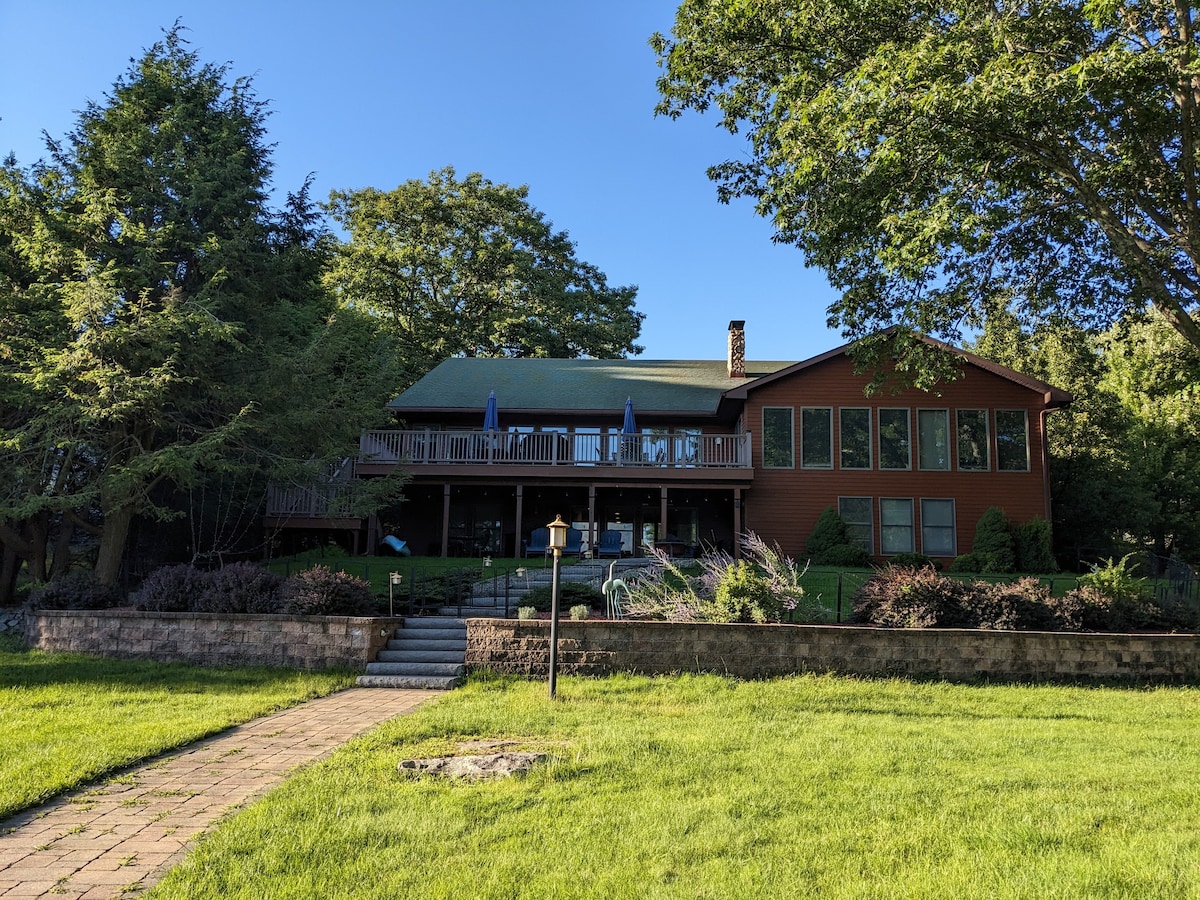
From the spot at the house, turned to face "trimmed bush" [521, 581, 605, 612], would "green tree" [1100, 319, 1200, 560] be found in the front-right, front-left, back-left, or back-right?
back-left

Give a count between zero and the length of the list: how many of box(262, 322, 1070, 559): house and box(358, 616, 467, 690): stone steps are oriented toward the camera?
2

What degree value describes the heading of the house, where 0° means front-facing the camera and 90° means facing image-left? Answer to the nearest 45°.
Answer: approximately 0°

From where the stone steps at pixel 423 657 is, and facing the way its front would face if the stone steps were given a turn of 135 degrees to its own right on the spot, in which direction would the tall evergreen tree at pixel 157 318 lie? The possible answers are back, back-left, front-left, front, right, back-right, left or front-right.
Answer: front

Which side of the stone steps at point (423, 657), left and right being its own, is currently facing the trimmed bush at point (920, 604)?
left

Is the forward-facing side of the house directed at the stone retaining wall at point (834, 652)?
yes

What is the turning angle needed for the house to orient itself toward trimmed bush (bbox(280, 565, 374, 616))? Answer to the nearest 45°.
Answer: approximately 45° to its right

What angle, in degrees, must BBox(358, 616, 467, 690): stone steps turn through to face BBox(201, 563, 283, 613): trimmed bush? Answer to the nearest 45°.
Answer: approximately 135° to its right

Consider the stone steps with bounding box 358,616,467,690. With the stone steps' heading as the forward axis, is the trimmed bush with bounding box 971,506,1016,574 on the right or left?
on its left

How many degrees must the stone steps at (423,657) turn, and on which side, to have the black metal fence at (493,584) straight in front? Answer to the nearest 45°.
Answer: approximately 180°

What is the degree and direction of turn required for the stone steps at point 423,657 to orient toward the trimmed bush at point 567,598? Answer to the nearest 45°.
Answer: approximately 135° to its left
